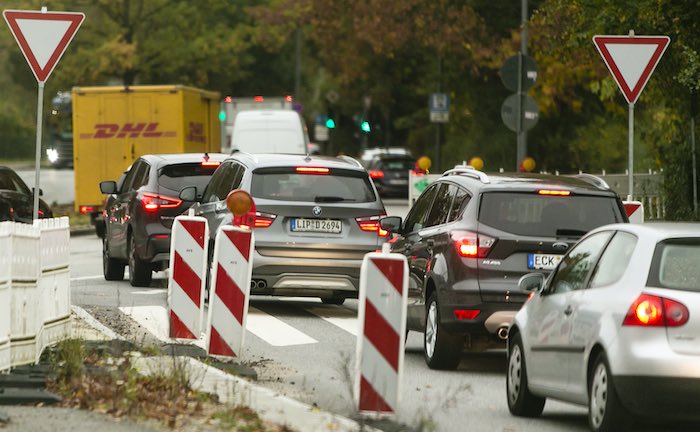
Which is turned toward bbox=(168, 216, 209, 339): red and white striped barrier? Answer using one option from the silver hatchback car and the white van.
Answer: the silver hatchback car

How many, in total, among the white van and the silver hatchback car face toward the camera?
0

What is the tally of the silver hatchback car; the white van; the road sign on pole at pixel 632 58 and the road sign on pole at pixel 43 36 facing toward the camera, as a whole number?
2

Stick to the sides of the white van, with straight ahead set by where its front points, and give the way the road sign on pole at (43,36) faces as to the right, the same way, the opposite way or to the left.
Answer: the opposite way

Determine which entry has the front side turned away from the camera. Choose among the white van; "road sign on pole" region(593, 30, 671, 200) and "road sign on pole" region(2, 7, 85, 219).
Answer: the white van

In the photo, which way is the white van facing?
away from the camera

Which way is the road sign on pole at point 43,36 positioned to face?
toward the camera

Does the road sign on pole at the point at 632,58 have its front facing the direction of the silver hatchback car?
yes

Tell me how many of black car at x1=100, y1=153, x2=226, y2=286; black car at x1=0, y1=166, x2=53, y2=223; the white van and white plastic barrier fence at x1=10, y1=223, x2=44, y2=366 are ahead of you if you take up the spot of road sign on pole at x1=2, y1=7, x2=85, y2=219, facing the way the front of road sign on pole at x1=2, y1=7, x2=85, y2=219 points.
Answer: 1

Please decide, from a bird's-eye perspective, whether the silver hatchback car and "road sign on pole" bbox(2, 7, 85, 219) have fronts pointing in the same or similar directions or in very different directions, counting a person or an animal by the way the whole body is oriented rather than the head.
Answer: very different directions

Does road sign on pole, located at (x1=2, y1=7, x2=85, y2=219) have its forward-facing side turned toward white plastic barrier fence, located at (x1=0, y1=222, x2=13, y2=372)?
yes

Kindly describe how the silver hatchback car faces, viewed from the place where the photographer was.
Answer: facing away from the viewer and to the left of the viewer

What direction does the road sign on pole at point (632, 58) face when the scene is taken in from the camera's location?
facing the viewer

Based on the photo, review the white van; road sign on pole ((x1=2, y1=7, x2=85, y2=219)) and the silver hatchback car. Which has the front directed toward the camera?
the road sign on pole

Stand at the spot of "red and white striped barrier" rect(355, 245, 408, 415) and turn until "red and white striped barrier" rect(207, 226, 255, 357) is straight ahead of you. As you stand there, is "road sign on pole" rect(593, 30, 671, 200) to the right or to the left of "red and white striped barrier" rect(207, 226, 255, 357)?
right
